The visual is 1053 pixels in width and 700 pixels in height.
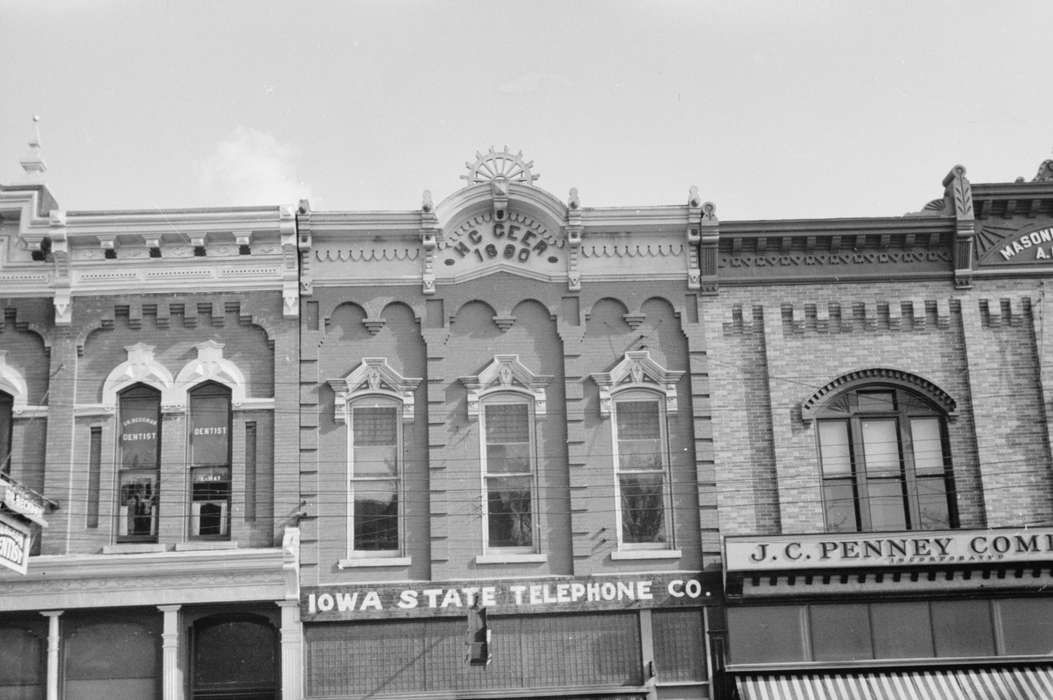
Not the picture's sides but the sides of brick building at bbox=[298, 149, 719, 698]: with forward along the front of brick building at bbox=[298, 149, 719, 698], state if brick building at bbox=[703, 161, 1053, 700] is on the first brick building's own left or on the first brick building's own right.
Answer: on the first brick building's own left

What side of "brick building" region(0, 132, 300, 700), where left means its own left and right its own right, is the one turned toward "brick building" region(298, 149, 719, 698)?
left

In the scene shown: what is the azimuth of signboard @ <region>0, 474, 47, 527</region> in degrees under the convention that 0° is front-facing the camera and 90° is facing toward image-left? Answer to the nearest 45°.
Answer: approximately 315°

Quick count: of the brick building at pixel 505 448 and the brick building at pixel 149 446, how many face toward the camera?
2

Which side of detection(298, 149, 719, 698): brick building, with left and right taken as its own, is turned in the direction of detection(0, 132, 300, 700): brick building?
right

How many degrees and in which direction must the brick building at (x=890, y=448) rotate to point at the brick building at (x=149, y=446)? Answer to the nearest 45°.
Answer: approximately 90° to its right

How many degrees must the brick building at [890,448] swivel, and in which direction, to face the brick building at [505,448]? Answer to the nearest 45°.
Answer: approximately 90° to its right

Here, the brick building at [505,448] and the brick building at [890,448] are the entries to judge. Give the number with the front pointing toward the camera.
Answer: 2

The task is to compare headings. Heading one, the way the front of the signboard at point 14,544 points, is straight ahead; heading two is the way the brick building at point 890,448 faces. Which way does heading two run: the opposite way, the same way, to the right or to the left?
to the right

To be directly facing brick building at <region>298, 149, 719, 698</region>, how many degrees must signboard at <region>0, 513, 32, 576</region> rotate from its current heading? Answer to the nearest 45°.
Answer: approximately 45° to its left

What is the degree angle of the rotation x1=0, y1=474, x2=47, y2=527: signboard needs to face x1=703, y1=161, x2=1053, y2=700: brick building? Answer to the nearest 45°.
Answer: approximately 45° to its left
